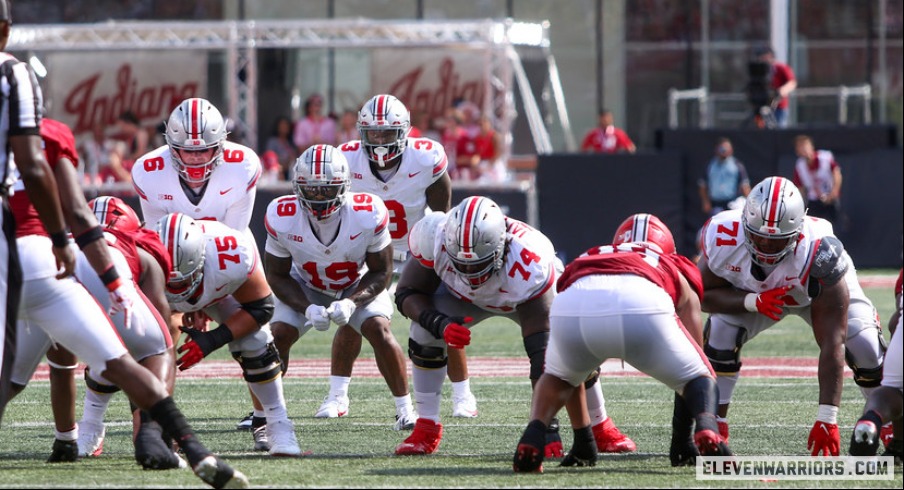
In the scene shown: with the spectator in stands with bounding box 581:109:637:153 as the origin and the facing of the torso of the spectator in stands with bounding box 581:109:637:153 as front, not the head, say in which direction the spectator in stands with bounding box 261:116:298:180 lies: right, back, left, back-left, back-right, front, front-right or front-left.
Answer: right

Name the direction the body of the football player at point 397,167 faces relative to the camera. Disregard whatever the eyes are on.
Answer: toward the camera

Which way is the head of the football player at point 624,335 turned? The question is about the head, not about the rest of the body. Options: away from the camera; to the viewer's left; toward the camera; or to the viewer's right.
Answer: away from the camera

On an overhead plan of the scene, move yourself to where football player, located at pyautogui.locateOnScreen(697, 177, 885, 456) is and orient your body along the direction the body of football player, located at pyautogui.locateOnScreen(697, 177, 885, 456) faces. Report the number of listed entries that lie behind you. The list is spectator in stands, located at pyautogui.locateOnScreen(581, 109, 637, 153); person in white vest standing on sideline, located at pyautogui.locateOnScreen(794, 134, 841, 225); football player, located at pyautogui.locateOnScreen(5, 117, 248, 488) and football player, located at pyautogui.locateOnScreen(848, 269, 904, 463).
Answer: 2

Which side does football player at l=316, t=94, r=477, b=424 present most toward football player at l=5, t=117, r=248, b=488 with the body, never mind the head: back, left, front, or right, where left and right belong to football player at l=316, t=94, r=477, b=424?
front

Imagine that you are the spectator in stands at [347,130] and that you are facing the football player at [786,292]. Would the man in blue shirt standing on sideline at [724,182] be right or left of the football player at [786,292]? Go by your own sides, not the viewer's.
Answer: left

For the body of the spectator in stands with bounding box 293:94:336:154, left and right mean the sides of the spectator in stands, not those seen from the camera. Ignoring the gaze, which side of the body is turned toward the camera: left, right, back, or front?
front

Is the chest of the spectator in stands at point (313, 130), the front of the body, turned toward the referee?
yes

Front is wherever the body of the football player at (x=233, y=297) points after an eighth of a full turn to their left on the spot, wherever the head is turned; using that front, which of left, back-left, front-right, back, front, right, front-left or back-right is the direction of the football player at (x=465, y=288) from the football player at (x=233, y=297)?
left

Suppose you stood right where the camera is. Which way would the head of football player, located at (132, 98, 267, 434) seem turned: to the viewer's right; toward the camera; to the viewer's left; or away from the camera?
toward the camera

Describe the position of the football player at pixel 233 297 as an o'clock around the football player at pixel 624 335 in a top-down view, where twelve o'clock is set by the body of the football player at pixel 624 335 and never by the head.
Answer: the football player at pixel 233 297 is roughly at 10 o'clock from the football player at pixel 624 335.

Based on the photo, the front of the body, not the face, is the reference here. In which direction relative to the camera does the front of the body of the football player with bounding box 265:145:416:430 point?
toward the camera

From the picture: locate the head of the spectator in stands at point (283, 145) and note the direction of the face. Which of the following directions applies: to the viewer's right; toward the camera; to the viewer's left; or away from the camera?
toward the camera

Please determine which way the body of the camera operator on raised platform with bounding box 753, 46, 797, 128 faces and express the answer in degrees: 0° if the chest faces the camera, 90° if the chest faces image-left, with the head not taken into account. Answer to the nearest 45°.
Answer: approximately 90°

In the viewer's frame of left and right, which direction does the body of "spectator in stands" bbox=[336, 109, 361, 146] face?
facing the viewer
